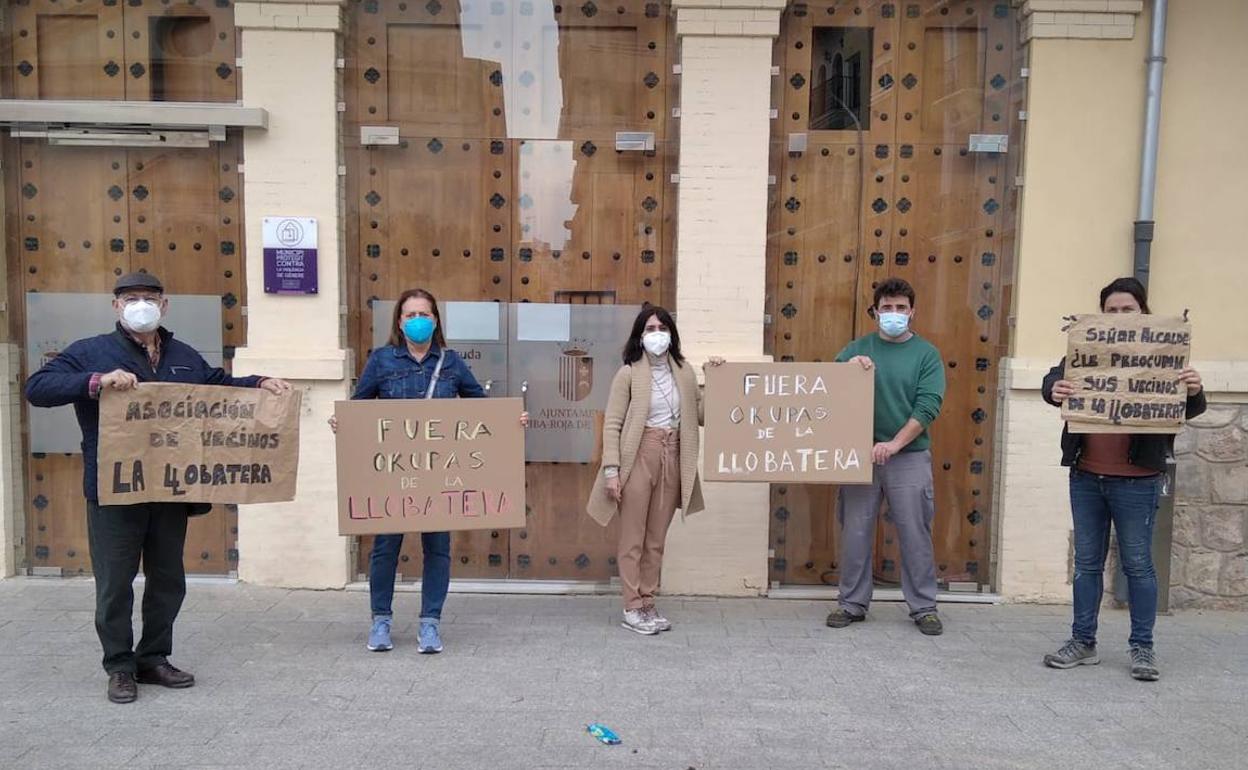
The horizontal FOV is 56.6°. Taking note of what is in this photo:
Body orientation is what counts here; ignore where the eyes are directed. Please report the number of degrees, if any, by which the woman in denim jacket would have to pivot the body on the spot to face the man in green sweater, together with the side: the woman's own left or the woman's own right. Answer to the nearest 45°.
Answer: approximately 90° to the woman's own left

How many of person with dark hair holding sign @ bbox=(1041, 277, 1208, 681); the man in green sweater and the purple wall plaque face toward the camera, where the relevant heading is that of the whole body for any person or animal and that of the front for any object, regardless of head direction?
3

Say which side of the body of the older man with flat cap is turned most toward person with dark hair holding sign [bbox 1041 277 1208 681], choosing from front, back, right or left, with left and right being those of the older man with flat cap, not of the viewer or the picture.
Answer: left

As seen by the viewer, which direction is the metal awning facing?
toward the camera

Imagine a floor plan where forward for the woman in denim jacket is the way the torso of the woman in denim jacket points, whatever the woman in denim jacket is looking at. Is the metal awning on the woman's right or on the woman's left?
on the woman's right

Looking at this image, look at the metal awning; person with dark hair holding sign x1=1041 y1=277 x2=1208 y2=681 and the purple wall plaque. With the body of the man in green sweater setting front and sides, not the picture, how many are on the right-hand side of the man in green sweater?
2

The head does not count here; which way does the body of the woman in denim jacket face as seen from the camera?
toward the camera

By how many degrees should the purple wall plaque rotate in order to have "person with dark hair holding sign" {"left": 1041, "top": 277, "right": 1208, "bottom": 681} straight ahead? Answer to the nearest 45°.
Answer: approximately 45° to its left

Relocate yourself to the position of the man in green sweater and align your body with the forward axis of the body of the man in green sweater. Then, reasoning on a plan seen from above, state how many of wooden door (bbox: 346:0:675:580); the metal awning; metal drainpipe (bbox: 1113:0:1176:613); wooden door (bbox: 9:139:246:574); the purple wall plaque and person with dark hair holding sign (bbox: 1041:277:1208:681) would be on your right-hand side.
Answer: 4

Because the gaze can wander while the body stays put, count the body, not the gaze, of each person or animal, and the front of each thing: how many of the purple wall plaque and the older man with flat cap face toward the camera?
2

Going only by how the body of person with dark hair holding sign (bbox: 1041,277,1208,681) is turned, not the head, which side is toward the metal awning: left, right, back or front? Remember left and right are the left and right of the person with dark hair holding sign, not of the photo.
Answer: right

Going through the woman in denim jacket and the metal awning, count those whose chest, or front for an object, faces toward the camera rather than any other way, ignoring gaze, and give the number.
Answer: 2

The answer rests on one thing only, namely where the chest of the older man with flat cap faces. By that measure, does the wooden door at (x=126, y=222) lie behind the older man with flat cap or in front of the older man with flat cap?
behind

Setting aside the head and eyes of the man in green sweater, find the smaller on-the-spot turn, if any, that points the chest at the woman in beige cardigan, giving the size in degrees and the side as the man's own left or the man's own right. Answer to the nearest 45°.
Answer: approximately 90° to the man's own right
